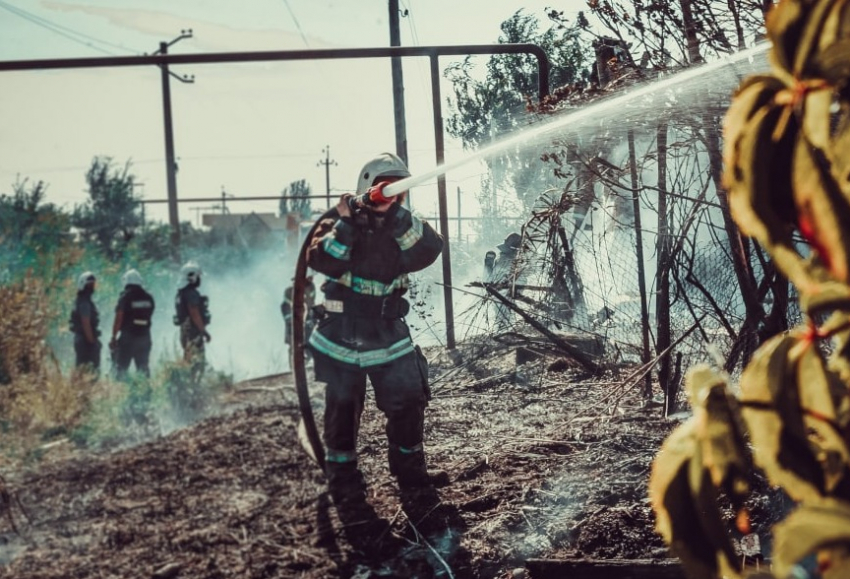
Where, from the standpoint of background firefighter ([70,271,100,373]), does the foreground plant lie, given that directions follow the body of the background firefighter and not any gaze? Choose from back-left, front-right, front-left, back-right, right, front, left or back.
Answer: right

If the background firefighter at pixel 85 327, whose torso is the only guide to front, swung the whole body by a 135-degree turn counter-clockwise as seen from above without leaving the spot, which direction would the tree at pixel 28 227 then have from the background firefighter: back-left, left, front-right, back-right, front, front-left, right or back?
front-right

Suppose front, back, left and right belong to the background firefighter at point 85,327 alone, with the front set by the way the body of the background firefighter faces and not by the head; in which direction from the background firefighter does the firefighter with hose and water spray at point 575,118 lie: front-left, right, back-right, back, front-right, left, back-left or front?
right
